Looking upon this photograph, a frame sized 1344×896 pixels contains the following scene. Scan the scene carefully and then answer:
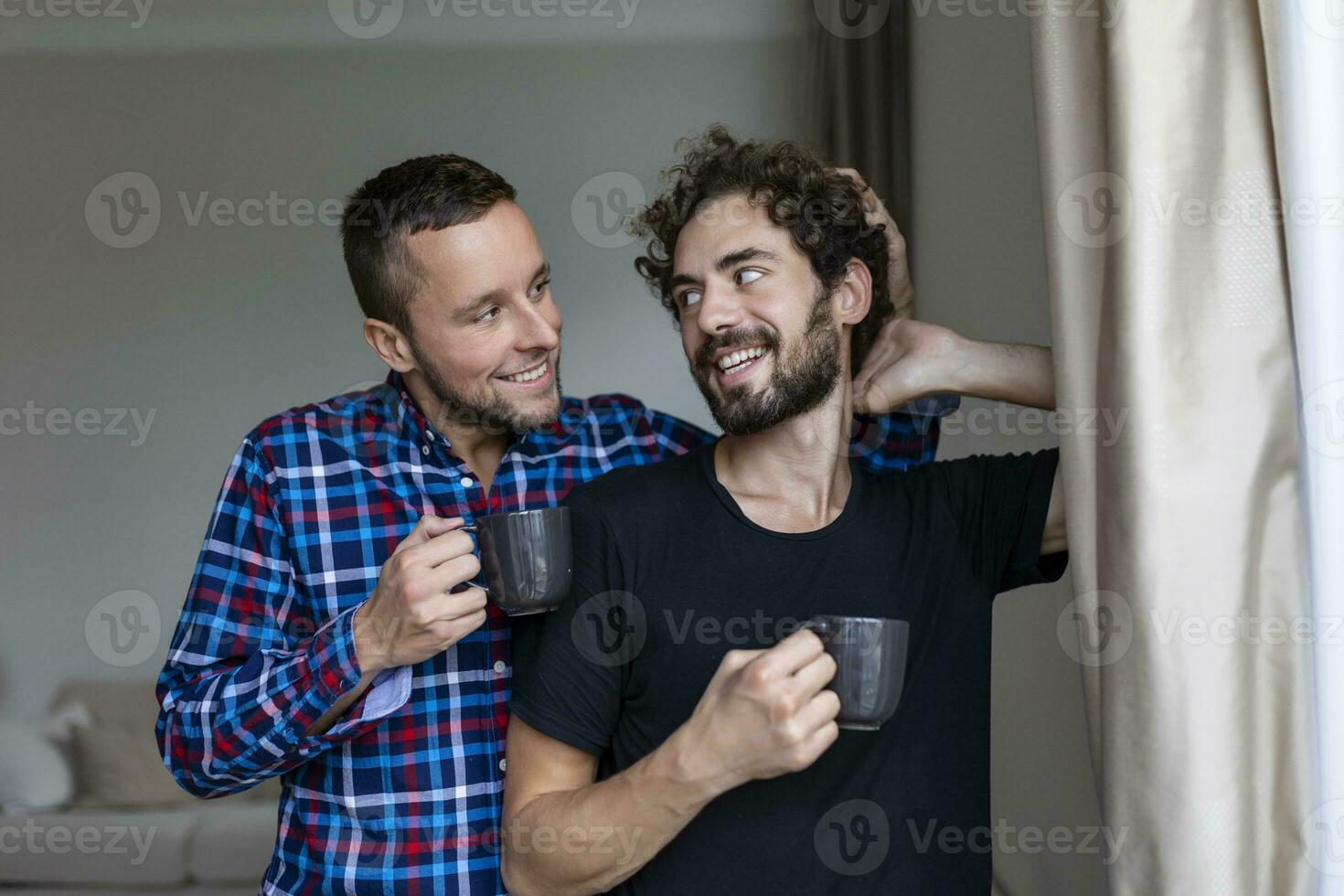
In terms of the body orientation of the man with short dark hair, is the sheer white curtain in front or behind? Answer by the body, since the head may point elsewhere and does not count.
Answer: in front

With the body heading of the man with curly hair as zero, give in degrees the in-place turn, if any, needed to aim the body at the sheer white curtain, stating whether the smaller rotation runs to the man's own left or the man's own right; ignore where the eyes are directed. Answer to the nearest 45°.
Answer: approximately 45° to the man's own left

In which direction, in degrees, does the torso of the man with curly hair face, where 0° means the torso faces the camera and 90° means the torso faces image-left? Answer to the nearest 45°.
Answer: approximately 0°

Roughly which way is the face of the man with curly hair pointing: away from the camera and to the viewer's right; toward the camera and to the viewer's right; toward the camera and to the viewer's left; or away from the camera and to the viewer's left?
toward the camera and to the viewer's left

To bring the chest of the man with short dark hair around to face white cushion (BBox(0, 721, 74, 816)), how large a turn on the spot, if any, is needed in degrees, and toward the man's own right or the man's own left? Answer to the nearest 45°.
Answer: approximately 180°

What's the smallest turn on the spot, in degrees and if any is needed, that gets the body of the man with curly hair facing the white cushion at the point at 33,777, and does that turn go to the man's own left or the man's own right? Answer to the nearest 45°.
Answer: approximately 135° to the man's own right

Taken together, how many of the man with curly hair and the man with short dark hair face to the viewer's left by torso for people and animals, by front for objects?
0

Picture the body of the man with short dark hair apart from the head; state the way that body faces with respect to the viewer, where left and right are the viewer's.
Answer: facing the viewer and to the right of the viewer

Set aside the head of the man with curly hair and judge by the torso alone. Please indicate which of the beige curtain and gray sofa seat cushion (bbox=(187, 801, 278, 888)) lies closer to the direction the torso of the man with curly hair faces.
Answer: the beige curtain

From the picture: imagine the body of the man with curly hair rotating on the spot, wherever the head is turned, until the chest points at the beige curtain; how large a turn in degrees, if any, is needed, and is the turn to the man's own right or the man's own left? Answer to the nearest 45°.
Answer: approximately 45° to the man's own left
